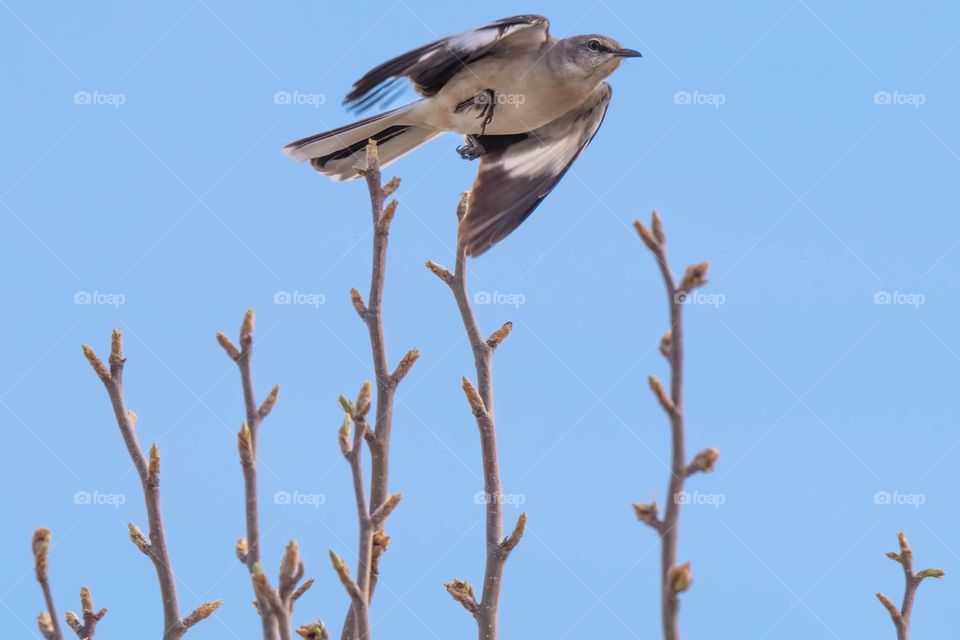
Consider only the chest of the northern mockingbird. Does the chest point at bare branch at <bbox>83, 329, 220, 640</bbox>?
no

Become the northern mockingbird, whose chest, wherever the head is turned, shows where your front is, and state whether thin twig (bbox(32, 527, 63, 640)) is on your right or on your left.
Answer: on your right

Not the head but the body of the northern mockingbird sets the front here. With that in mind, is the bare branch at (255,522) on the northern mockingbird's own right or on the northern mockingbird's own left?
on the northern mockingbird's own right

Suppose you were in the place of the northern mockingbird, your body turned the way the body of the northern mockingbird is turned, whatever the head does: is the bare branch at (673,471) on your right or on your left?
on your right

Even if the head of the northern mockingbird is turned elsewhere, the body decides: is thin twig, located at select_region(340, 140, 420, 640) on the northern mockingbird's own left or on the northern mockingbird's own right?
on the northern mockingbird's own right

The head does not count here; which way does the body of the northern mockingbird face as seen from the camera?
to the viewer's right

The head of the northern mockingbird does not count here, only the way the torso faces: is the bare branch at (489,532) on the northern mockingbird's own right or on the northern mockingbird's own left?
on the northern mockingbird's own right
